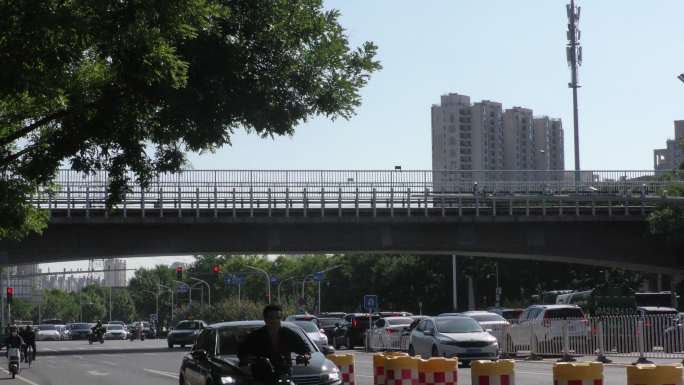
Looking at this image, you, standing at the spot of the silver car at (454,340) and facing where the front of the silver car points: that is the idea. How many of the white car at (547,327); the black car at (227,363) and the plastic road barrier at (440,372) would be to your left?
1

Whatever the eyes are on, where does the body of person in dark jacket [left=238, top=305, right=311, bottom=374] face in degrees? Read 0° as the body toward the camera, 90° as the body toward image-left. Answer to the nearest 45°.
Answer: approximately 0°

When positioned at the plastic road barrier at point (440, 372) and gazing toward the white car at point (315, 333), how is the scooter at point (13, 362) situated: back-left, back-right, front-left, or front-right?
front-left

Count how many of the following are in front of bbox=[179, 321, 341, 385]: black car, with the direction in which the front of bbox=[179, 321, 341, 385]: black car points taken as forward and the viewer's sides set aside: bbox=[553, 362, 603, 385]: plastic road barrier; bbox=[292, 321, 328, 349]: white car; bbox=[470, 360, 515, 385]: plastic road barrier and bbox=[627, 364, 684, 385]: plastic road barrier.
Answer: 3

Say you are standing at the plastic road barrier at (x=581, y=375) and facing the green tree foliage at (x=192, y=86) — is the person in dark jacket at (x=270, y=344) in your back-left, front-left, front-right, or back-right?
front-left

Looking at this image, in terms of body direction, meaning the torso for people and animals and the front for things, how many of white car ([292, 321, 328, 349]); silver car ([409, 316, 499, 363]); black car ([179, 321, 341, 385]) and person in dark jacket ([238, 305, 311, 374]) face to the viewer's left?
0

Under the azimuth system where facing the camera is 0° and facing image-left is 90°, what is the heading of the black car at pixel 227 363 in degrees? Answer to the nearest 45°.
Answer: approximately 315°

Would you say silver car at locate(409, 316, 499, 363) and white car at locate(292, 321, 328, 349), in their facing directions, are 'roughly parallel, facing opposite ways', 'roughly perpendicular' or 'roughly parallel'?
roughly parallel

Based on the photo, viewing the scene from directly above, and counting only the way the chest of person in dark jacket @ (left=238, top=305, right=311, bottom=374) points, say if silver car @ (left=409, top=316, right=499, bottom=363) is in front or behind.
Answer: behind

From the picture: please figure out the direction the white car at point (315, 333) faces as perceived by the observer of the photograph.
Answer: facing the viewer and to the right of the viewer

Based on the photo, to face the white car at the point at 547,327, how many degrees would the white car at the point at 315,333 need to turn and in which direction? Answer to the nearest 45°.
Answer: approximately 45° to its left

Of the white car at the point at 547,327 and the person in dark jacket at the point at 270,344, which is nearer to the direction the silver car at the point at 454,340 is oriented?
the person in dark jacket

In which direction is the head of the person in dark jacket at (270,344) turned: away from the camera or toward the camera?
toward the camera

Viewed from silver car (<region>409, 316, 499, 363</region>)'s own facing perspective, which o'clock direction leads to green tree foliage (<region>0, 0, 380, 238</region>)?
The green tree foliage is roughly at 2 o'clock from the silver car.
